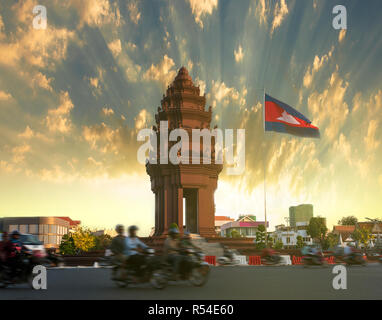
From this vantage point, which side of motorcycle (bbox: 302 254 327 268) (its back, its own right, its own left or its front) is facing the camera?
right
